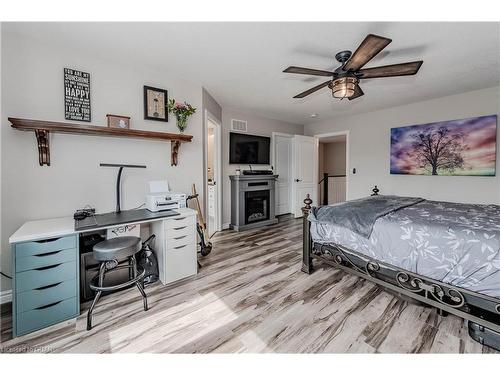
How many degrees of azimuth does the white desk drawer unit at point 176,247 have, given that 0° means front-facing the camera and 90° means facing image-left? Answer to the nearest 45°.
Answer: approximately 315°

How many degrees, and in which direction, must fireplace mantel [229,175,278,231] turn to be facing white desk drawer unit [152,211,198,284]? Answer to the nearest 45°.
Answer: approximately 45° to its right

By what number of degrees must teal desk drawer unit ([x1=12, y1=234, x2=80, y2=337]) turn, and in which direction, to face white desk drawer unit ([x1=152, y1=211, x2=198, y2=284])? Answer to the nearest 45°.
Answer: approximately 45° to its left

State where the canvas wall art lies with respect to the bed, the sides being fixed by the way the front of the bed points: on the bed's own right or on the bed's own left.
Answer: on the bed's own right

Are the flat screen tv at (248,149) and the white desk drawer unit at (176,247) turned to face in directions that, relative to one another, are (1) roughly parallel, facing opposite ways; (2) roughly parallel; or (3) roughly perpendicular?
roughly parallel

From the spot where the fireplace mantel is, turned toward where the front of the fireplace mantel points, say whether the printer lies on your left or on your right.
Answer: on your right

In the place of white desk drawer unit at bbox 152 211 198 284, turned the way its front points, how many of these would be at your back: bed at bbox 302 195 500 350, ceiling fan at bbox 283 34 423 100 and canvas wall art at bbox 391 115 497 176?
0

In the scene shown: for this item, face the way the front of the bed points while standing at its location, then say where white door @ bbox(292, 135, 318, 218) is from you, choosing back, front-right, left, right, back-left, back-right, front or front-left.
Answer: front

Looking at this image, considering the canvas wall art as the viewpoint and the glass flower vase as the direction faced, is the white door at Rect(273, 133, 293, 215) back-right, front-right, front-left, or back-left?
front-right

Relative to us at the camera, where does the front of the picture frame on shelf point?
facing the viewer

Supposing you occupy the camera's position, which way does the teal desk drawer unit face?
facing the viewer and to the right of the viewer

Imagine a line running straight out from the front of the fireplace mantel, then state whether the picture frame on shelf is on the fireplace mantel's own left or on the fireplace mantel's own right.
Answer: on the fireplace mantel's own right

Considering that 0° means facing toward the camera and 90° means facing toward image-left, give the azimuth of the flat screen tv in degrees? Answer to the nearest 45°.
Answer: approximately 315°

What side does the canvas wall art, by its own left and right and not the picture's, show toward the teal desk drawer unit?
front
